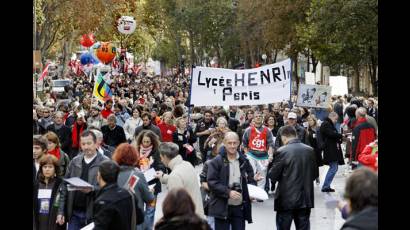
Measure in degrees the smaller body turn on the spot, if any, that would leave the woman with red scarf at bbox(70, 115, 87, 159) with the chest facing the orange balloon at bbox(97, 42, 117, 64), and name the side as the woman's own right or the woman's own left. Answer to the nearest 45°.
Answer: approximately 180°

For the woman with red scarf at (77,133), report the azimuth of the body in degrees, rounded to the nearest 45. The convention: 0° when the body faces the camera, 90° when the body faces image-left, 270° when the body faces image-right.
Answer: approximately 0°

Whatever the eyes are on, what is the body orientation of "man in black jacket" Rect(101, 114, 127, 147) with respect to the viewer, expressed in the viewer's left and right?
facing the viewer

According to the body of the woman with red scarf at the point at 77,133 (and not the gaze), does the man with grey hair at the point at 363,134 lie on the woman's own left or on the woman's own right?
on the woman's own left

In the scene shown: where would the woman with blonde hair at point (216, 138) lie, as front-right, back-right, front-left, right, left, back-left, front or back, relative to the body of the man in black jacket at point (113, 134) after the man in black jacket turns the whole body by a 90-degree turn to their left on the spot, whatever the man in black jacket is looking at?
front-right

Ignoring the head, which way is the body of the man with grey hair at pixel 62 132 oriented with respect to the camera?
toward the camera

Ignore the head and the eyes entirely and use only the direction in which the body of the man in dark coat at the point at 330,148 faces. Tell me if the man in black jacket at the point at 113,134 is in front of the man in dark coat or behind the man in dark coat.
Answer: behind

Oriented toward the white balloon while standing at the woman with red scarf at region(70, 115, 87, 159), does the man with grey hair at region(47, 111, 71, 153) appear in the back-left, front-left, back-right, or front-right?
back-left

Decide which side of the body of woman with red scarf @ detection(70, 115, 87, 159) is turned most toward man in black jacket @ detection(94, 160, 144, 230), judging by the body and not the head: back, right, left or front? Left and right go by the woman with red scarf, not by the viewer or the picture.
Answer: front

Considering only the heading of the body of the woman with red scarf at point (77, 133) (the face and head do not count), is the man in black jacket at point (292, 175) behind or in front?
in front
